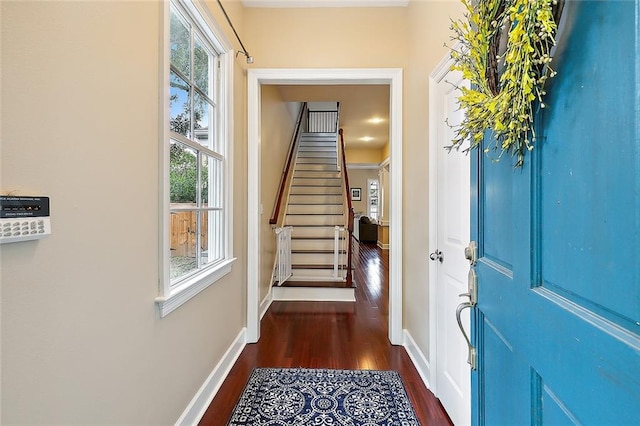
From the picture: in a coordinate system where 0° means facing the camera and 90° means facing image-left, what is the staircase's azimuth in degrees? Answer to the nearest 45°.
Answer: approximately 0°

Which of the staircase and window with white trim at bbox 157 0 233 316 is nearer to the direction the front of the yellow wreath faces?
the window with white trim

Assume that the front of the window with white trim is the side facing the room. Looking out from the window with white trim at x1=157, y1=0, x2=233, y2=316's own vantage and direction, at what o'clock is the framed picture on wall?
The framed picture on wall is roughly at 10 o'clock from the window with white trim.

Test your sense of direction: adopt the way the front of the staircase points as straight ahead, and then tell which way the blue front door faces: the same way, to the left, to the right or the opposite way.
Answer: to the right

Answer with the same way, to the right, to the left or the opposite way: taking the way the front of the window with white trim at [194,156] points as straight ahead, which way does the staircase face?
to the right

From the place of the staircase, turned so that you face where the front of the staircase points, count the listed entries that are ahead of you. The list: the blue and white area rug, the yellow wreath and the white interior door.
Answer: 3

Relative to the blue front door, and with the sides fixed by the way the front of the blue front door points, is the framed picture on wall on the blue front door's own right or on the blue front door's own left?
on the blue front door's own right

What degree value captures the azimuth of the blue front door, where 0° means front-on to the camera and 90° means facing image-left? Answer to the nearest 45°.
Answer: approximately 45°

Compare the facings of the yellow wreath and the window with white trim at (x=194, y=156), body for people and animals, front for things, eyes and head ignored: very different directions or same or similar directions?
very different directions

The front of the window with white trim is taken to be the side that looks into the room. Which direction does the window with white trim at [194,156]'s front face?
to the viewer's right

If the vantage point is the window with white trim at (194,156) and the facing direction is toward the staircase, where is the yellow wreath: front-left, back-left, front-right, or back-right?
back-right

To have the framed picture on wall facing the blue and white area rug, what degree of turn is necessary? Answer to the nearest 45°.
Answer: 0° — it already faces it

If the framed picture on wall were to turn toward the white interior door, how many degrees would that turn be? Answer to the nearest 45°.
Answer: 0° — it already faces it
